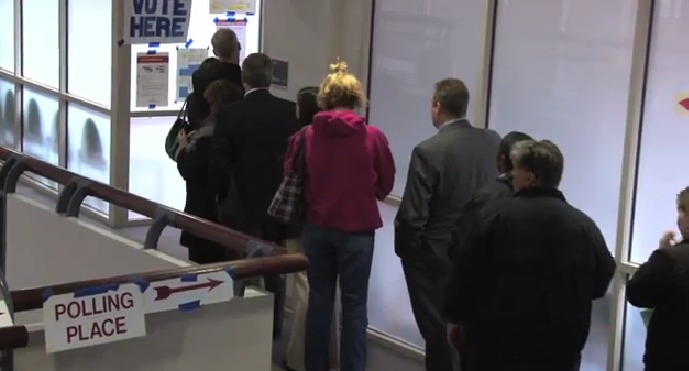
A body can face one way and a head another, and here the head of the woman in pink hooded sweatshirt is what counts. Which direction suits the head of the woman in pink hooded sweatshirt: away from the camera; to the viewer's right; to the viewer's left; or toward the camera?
away from the camera

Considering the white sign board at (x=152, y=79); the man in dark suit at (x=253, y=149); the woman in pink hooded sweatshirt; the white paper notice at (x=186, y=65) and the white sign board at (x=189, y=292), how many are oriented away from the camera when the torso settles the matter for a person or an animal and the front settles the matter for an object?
2

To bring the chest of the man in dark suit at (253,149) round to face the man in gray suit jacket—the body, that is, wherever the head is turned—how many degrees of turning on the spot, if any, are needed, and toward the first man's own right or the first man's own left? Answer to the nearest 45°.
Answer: approximately 135° to the first man's own right

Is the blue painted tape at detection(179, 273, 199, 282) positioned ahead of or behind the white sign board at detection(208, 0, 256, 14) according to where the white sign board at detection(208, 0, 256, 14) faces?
ahead

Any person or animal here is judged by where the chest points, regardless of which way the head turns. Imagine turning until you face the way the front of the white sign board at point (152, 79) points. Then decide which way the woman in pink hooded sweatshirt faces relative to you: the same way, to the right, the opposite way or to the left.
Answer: the opposite way

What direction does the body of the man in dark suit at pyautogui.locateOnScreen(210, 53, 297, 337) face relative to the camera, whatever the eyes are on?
away from the camera

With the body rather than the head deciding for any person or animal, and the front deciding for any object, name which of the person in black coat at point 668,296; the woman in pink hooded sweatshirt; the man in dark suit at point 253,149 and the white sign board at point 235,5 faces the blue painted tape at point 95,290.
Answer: the white sign board

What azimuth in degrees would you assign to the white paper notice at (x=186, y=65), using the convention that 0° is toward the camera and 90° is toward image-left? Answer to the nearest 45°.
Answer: approximately 0°

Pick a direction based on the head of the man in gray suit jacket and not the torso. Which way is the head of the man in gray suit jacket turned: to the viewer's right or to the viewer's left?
to the viewer's left

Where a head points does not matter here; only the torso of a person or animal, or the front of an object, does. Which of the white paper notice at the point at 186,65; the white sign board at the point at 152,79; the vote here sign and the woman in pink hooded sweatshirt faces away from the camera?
the woman in pink hooded sweatshirt

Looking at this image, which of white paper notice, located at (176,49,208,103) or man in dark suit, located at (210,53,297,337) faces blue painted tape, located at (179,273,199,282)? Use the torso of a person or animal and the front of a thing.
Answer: the white paper notice

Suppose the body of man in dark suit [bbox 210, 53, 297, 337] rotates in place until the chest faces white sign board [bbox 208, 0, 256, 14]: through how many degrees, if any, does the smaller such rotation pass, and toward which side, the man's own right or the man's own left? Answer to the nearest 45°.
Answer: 0° — they already face it

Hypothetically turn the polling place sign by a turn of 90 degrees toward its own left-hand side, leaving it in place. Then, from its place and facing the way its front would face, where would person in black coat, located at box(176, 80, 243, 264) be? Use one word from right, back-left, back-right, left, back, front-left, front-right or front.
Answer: left

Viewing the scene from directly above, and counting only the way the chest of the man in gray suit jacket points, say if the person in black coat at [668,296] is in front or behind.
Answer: behind

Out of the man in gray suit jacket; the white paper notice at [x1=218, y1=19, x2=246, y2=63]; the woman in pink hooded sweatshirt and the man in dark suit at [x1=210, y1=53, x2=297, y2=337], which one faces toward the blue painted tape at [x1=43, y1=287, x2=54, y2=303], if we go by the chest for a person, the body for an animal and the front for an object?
the white paper notice

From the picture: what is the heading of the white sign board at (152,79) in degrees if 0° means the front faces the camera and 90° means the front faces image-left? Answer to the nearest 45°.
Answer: approximately 0°
